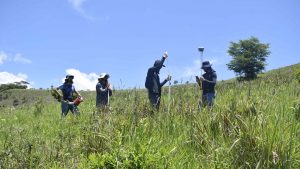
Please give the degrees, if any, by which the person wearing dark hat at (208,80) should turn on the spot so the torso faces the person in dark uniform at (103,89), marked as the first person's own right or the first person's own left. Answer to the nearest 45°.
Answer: approximately 45° to the first person's own right

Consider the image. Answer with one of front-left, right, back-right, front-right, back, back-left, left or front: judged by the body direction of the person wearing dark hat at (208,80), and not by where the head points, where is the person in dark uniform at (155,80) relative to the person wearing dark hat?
front-right

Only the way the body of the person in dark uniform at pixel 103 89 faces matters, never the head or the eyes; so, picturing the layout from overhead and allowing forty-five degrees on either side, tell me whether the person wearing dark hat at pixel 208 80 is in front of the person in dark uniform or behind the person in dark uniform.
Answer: in front

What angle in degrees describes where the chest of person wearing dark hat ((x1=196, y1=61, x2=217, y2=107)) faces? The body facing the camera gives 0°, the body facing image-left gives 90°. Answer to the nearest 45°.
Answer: approximately 45°
